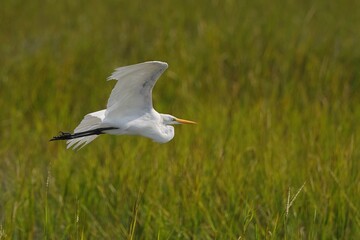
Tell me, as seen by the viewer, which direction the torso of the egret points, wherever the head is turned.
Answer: to the viewer's right
